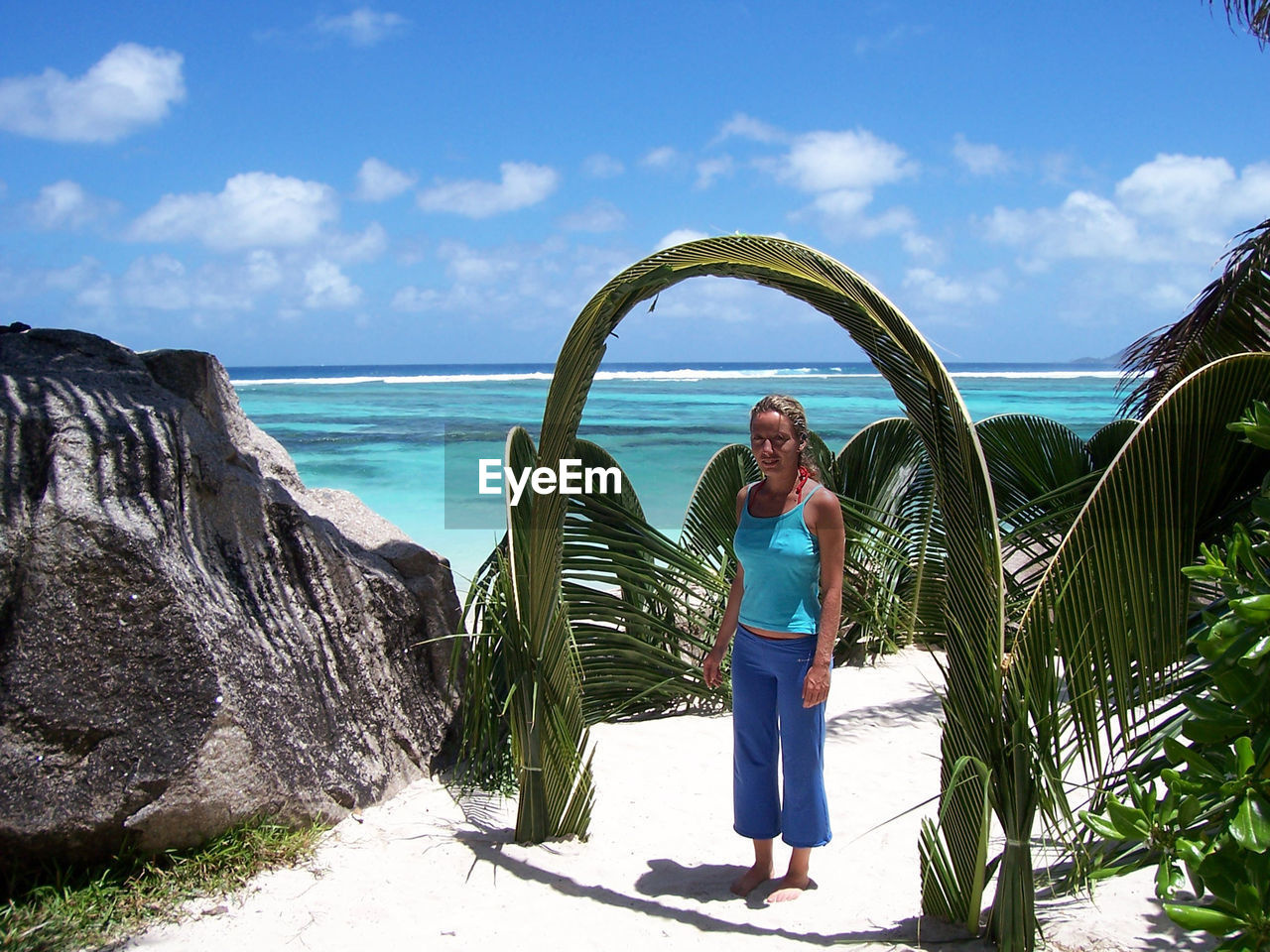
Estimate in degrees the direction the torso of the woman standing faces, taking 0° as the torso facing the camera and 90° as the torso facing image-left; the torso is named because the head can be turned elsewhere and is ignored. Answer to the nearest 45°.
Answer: approximately 45°

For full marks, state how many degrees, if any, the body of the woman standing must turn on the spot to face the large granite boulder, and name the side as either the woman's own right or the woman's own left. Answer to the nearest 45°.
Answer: approximately 45° to the woman's own right

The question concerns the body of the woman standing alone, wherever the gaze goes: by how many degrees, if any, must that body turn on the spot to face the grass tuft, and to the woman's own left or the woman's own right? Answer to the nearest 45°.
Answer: approximately 45° to the woman's own right
